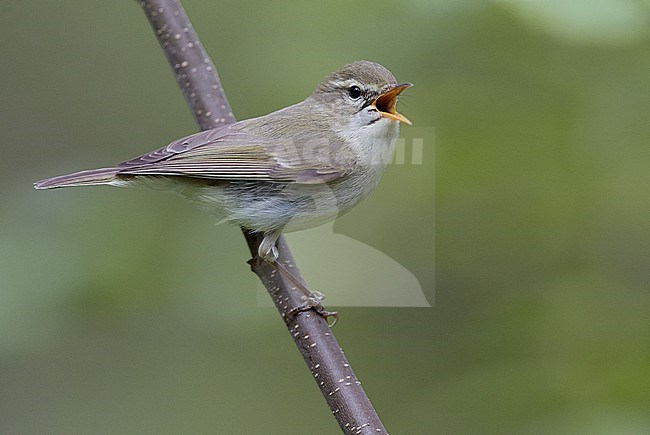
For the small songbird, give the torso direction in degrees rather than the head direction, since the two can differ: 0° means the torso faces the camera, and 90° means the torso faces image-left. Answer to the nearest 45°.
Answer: approximately 270°
